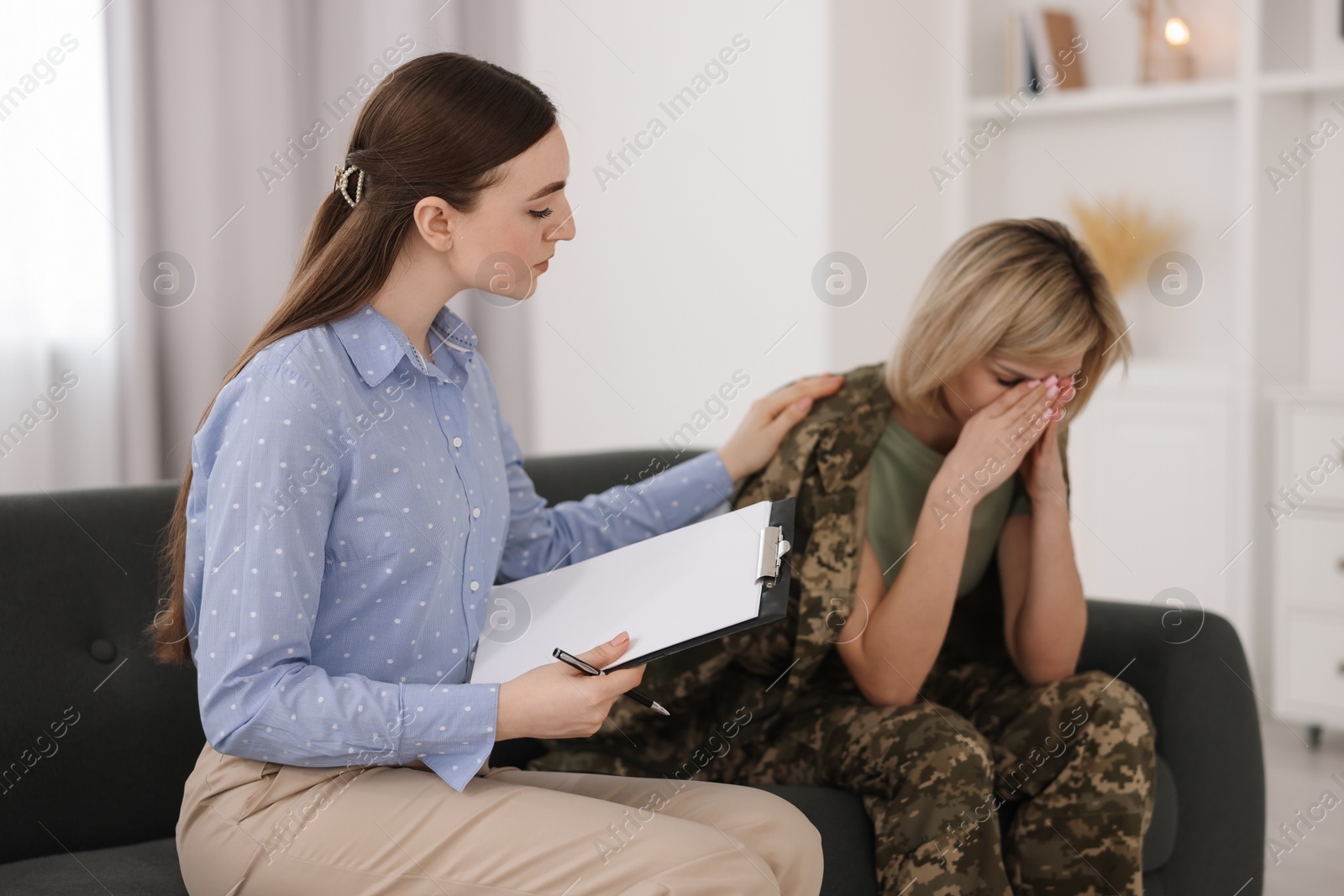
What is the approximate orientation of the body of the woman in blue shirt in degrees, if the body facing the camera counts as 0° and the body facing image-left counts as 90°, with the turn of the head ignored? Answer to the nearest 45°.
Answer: approximately 270°

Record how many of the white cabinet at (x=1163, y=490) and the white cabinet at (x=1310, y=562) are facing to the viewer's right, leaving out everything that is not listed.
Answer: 0

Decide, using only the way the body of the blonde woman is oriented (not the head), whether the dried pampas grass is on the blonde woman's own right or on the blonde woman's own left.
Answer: on the blonde woman's own left

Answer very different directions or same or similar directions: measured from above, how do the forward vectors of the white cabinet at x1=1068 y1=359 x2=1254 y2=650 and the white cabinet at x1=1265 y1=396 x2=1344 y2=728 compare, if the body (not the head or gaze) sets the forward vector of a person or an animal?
same or similar directions

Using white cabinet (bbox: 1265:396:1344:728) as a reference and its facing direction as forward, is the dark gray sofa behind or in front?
in front

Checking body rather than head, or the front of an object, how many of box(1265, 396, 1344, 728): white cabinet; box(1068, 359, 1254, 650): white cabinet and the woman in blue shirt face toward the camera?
2

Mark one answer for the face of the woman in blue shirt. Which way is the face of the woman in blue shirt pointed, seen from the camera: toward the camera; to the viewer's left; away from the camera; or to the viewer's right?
to the viewer's right

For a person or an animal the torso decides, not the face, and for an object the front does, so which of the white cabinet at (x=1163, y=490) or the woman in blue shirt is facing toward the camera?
the white cabinet

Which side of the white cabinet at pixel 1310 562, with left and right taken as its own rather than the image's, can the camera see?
front
